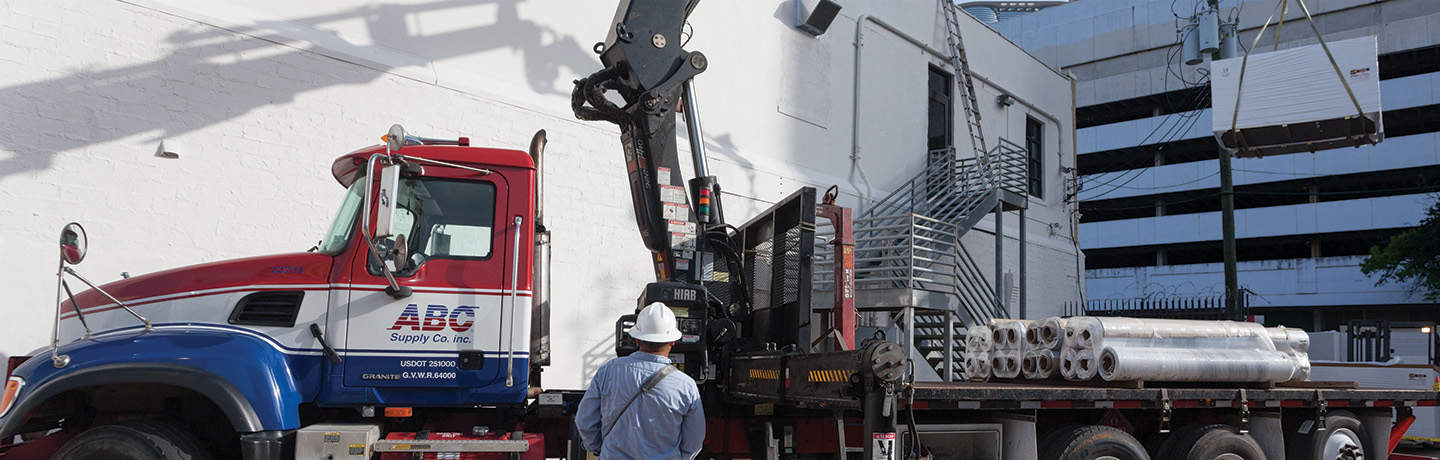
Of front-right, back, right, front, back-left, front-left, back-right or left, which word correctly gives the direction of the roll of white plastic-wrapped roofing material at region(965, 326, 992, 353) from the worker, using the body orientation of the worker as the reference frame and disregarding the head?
front-right

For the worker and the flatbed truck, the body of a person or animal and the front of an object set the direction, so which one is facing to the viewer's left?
the flatbed truck

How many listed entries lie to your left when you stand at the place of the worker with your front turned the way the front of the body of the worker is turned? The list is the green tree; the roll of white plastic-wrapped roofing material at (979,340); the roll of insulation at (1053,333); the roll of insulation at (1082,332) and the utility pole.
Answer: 0

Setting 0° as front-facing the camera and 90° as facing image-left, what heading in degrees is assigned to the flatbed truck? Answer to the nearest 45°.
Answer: approximately 90°

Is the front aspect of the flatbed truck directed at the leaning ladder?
no

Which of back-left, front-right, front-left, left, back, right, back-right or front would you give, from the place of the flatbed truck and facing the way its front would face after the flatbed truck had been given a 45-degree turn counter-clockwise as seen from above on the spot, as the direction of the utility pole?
back

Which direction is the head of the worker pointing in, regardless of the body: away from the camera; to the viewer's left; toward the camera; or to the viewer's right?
away from the camera

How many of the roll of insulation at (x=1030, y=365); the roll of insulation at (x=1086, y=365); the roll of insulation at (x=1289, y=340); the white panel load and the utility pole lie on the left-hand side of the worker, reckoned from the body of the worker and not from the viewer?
0

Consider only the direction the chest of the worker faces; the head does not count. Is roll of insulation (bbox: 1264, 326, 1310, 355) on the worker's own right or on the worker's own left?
on the worker's own right

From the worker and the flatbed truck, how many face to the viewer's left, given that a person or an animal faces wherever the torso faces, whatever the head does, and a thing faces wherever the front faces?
1

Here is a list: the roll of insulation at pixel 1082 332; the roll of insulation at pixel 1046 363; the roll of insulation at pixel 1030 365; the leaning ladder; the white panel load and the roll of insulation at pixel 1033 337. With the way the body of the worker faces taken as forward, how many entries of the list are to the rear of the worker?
0

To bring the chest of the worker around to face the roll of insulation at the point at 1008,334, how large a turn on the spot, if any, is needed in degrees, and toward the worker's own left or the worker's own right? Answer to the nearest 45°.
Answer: approximately 45° to the worker's own right

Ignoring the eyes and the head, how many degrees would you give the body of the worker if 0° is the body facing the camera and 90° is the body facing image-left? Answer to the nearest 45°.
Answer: approximately 180°

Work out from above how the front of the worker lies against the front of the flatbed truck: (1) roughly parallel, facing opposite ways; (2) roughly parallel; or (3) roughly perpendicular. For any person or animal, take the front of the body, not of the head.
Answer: roughly perpendicular

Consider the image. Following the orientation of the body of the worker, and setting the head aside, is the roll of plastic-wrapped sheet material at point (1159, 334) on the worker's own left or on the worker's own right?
on the worker's own right
